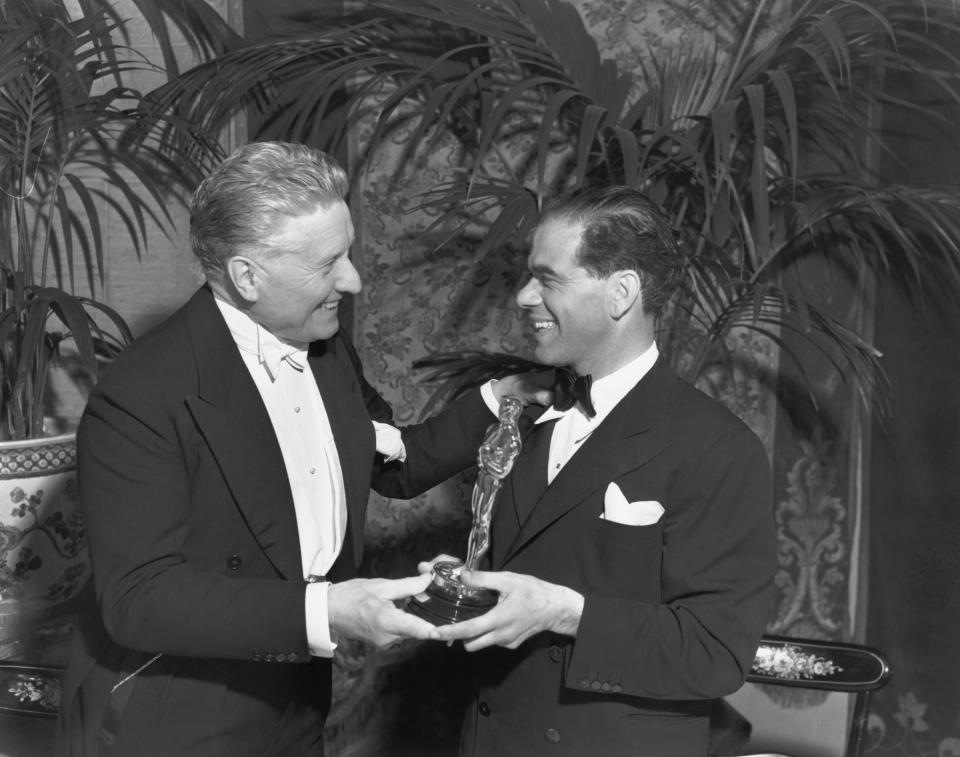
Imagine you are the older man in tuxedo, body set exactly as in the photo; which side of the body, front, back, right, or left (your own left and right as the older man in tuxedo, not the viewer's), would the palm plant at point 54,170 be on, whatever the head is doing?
back

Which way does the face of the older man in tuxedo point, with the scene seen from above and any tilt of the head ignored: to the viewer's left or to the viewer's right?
to the viewer's right

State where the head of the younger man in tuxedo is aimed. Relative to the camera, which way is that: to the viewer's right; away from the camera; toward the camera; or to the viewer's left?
to the viewer's left

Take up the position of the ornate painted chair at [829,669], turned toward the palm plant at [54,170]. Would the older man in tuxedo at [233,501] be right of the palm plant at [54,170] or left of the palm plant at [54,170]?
left

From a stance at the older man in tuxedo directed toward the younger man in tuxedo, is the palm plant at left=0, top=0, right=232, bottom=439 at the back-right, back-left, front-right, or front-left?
back-left

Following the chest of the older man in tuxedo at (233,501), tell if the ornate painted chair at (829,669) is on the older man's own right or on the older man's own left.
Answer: on the older man's own left

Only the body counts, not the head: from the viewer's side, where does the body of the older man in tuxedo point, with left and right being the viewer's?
facing the viewer and to the right of the viewer

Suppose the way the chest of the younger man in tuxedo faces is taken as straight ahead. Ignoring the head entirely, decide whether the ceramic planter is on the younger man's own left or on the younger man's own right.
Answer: on the younger man's own right

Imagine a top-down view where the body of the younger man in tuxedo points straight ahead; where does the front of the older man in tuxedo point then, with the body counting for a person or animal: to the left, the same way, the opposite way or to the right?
to the left

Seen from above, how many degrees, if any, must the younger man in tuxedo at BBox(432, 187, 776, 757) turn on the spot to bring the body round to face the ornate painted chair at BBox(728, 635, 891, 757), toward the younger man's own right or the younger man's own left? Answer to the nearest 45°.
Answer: approximately 180°
